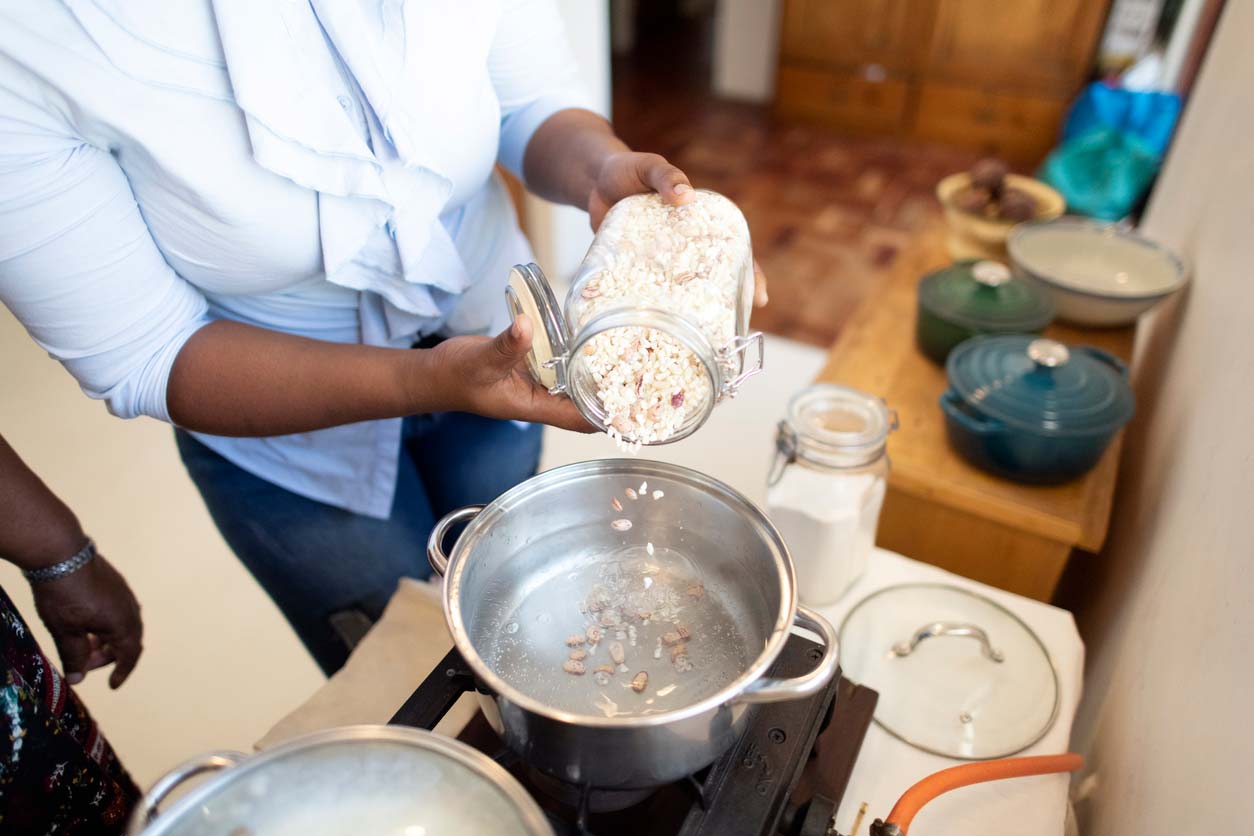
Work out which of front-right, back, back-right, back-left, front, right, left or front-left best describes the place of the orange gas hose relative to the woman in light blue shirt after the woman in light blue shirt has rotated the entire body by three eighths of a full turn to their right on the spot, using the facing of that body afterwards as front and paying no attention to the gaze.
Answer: back-left

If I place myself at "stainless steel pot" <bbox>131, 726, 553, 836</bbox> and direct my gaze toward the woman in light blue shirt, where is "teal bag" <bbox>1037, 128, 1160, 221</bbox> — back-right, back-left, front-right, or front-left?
front-right

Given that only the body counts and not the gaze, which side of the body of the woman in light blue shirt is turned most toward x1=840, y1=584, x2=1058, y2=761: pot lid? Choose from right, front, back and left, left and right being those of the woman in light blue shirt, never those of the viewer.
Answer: front

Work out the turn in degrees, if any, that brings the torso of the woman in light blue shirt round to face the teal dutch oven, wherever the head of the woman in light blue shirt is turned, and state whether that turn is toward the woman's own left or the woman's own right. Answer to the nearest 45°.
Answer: approximately 45° to the woman's own left

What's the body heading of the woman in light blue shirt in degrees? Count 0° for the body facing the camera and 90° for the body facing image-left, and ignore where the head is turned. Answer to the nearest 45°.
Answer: approximately 315°

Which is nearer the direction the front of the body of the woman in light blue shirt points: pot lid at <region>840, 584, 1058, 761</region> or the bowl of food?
the pot lid

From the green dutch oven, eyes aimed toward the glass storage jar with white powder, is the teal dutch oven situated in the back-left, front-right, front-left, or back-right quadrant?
front-left

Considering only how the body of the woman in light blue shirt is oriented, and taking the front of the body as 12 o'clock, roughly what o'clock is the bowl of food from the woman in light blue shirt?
The bowl of food is roughly at 10 o'clock from the woman in light blue shirt.

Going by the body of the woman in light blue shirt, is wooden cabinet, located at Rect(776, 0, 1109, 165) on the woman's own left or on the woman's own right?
on the woman's own left

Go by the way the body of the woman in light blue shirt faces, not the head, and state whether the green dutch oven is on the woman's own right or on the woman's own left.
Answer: on the woman's own left

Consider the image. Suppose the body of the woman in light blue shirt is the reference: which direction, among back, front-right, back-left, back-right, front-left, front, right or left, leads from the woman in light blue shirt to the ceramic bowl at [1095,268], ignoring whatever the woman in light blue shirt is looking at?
front-left

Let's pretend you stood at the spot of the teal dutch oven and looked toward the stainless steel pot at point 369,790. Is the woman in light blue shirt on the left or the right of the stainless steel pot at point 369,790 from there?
right
